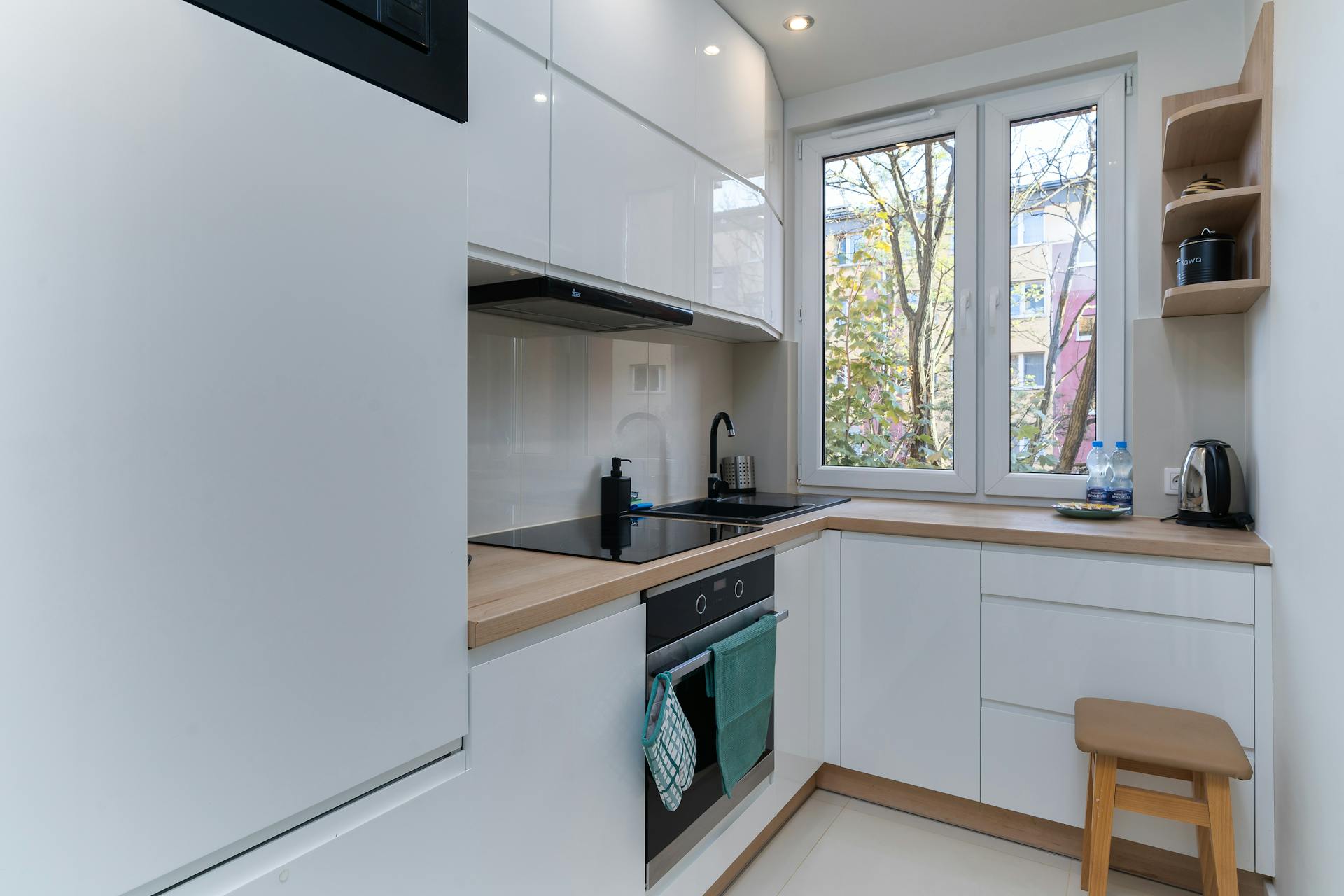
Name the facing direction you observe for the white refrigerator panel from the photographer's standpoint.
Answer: facing the viewer and to the right of the viewer

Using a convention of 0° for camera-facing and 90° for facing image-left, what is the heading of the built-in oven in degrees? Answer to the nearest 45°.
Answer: approximately 315°

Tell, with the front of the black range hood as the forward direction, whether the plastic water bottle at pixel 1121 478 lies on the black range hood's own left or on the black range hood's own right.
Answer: on the black range hood's own left

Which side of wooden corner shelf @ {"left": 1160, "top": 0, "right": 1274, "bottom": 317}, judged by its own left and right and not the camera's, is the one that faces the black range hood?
front

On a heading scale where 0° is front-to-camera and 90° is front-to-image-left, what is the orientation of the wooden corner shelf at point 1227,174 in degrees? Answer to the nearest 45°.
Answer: approximately 45°

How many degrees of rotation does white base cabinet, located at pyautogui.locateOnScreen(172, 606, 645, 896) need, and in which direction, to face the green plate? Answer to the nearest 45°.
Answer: approximately 45° to its left
